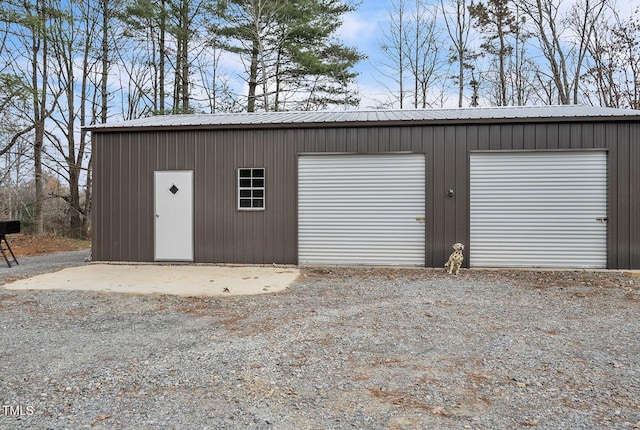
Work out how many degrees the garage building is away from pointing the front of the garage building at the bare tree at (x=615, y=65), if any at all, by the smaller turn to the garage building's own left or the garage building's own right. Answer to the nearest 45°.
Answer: approximately 135° to the garage building's own left

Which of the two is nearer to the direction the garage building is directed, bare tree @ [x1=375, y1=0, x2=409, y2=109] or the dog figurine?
the dog figurine

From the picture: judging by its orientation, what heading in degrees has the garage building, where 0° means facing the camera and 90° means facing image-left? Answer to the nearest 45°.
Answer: approximately 0°

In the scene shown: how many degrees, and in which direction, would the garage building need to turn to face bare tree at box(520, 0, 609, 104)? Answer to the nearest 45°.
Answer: approximately 135° to its left

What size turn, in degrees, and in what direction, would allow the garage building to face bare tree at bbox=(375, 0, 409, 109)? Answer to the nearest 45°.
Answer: approximately 180°
